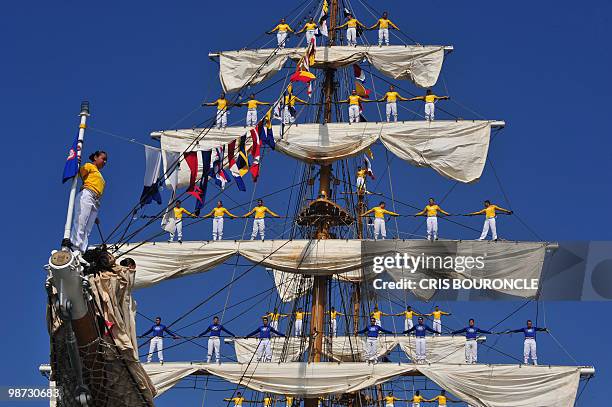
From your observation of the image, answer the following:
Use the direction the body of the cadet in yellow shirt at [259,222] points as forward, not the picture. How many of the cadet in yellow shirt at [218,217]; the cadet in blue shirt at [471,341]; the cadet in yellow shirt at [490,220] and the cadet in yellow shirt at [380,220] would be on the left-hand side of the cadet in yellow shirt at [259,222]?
3

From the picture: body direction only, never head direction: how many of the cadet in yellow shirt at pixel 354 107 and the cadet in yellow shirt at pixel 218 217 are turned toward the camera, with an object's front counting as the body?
2

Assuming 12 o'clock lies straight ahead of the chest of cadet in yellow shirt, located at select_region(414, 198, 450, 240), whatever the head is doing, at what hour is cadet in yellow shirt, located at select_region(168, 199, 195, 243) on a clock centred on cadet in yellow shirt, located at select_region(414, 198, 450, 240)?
cadet in yellow shirt, located at select_region(168, 199, 195, 243) is roughly at 3 o'clock from cadet in yellow shirt, located at select_region(414, 198, 450, 240).

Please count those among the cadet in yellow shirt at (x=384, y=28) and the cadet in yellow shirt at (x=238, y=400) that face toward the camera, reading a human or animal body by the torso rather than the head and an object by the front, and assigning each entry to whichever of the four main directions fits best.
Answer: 2

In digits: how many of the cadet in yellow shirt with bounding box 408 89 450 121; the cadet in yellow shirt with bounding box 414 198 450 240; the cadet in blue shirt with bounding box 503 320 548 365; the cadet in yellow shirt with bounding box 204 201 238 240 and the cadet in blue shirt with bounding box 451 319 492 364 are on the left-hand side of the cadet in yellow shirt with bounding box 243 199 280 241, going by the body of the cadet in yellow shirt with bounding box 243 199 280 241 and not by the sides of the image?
4

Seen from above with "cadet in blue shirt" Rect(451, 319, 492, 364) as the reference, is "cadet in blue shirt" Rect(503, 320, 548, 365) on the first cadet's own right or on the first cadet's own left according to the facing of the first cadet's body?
on the first cadet's own left
